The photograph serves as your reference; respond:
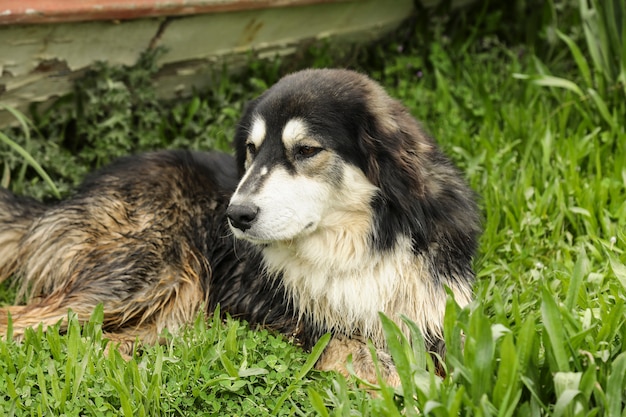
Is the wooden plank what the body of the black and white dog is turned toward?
no

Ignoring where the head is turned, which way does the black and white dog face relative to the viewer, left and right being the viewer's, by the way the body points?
facing the viewer and to the right of the viewer
